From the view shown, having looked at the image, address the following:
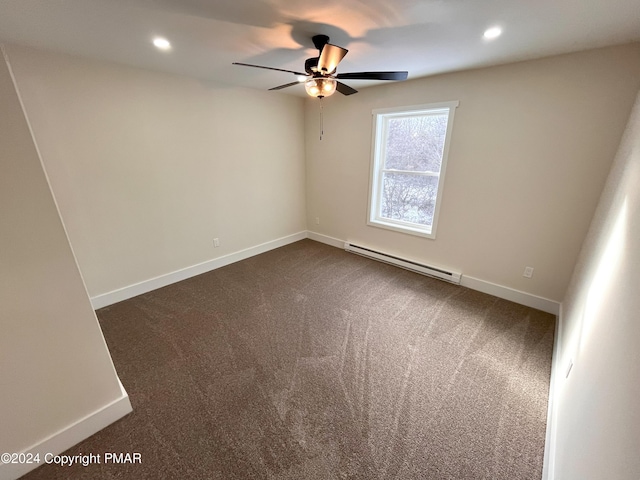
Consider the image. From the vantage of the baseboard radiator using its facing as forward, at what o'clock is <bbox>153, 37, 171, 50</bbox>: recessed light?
The recessed light is roughly at 12 o'clock from the baseboard radiator.

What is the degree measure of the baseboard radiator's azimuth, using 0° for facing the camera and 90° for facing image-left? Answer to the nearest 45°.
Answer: approximately 45°
